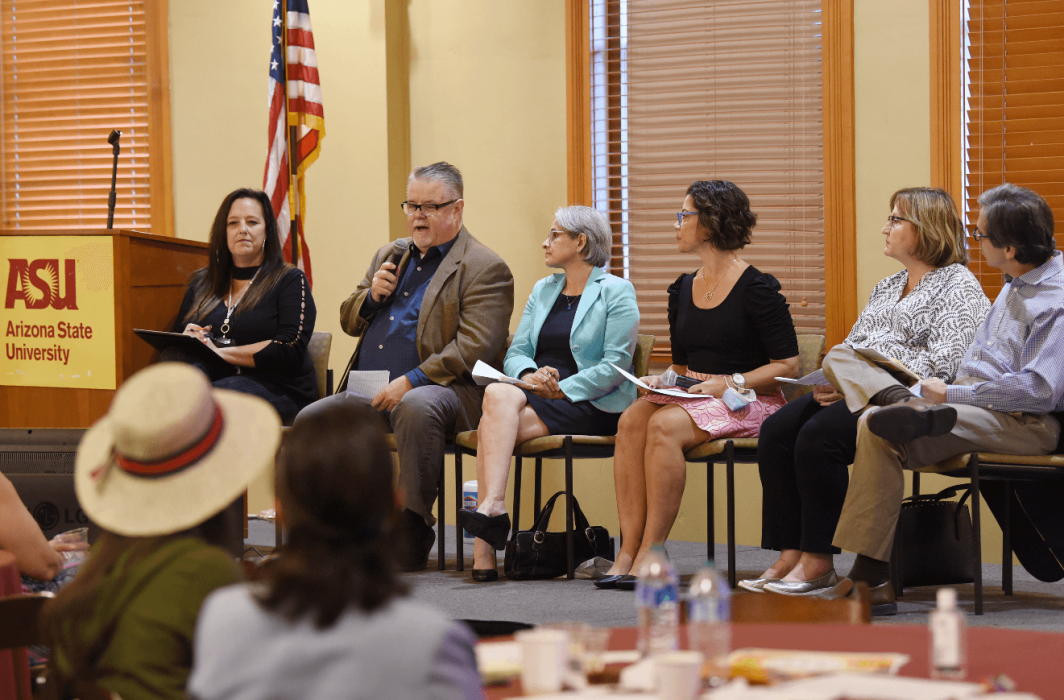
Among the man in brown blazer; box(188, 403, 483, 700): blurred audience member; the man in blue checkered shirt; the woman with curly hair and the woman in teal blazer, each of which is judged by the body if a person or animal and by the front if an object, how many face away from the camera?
1

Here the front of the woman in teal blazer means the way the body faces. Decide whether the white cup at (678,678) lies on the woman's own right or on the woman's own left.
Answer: on the woman's own left

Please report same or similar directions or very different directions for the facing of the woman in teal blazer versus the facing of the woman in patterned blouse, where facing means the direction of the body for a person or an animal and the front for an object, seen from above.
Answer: same or similar directions

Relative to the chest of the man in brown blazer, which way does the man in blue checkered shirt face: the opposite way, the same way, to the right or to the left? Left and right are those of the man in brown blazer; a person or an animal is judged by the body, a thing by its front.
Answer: to the right

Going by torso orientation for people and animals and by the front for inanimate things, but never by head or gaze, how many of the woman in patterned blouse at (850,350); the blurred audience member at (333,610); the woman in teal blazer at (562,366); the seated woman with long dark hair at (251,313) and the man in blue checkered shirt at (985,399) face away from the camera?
1

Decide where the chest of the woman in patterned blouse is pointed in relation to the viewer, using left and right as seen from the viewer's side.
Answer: facing the viewer and to the left of the viewer

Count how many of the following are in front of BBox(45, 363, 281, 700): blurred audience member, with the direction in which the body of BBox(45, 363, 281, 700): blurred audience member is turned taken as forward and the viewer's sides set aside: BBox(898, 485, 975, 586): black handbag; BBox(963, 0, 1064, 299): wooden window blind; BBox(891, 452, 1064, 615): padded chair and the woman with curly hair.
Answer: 4

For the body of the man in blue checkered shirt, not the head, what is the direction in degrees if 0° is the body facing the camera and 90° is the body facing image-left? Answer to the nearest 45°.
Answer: approximately 90°

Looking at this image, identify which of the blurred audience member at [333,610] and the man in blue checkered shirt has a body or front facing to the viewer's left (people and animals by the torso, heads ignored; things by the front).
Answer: the man in blue checkered shirt

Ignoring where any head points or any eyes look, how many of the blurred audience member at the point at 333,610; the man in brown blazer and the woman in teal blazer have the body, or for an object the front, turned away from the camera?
1

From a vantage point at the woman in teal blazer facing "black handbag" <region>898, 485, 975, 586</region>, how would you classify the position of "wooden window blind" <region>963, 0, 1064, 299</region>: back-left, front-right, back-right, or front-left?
front-left

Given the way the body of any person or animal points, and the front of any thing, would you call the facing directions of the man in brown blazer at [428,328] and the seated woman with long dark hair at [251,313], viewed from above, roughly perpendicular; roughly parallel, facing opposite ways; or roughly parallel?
roughly parallel

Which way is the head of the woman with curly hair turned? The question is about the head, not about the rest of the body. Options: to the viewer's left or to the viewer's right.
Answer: to the viewer's left
